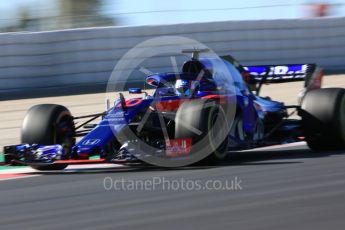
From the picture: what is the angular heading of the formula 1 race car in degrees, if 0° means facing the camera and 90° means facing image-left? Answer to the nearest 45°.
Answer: approximately 45°
